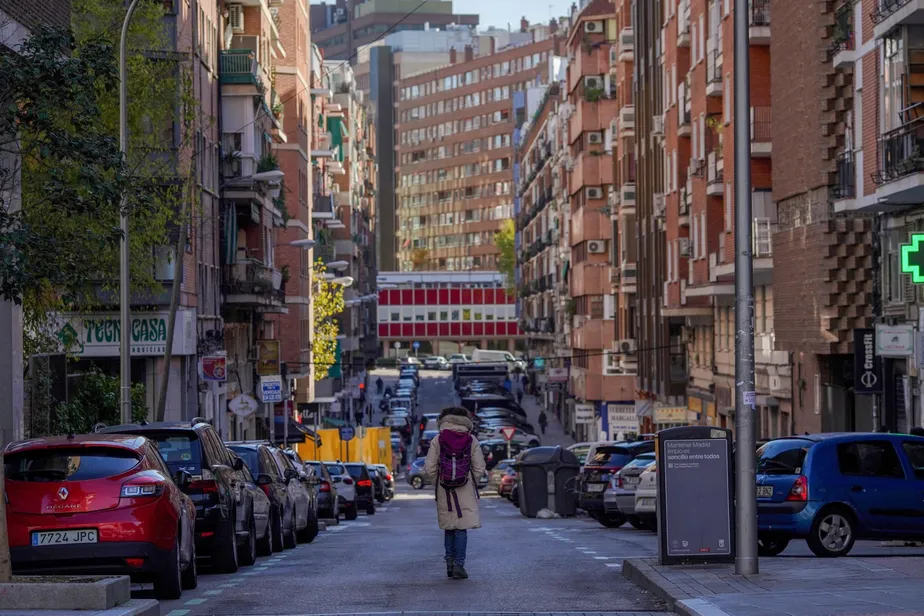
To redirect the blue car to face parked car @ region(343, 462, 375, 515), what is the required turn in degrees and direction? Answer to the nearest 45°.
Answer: approximately 90° to its left

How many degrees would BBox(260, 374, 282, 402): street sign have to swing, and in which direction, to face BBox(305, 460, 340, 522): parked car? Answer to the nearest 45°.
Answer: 0° — it already faces it

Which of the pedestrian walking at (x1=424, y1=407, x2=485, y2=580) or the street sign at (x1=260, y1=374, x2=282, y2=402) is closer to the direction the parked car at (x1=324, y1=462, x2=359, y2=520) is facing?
the street sign

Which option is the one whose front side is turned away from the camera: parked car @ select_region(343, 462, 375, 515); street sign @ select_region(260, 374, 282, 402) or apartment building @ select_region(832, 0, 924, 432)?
the parked car

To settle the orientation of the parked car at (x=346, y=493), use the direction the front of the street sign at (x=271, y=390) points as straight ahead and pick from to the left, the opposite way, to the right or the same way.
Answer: the opposite way

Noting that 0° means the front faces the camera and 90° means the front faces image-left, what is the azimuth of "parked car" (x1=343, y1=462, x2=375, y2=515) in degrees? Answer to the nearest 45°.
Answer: approximately 180°

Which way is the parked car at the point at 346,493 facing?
away from the camera

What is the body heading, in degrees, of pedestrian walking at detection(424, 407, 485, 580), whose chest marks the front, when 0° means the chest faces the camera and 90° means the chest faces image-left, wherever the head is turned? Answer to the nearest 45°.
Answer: approximately 180°

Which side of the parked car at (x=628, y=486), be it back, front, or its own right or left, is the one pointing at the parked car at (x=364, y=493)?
left

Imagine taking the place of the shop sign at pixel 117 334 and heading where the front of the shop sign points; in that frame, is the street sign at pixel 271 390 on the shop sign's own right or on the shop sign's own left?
on the shop sign's own left

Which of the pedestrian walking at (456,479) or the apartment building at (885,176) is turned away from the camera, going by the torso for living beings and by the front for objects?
the pedestrian walking

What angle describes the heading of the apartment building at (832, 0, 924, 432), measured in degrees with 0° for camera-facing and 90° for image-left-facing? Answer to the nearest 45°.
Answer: approximately 45°
